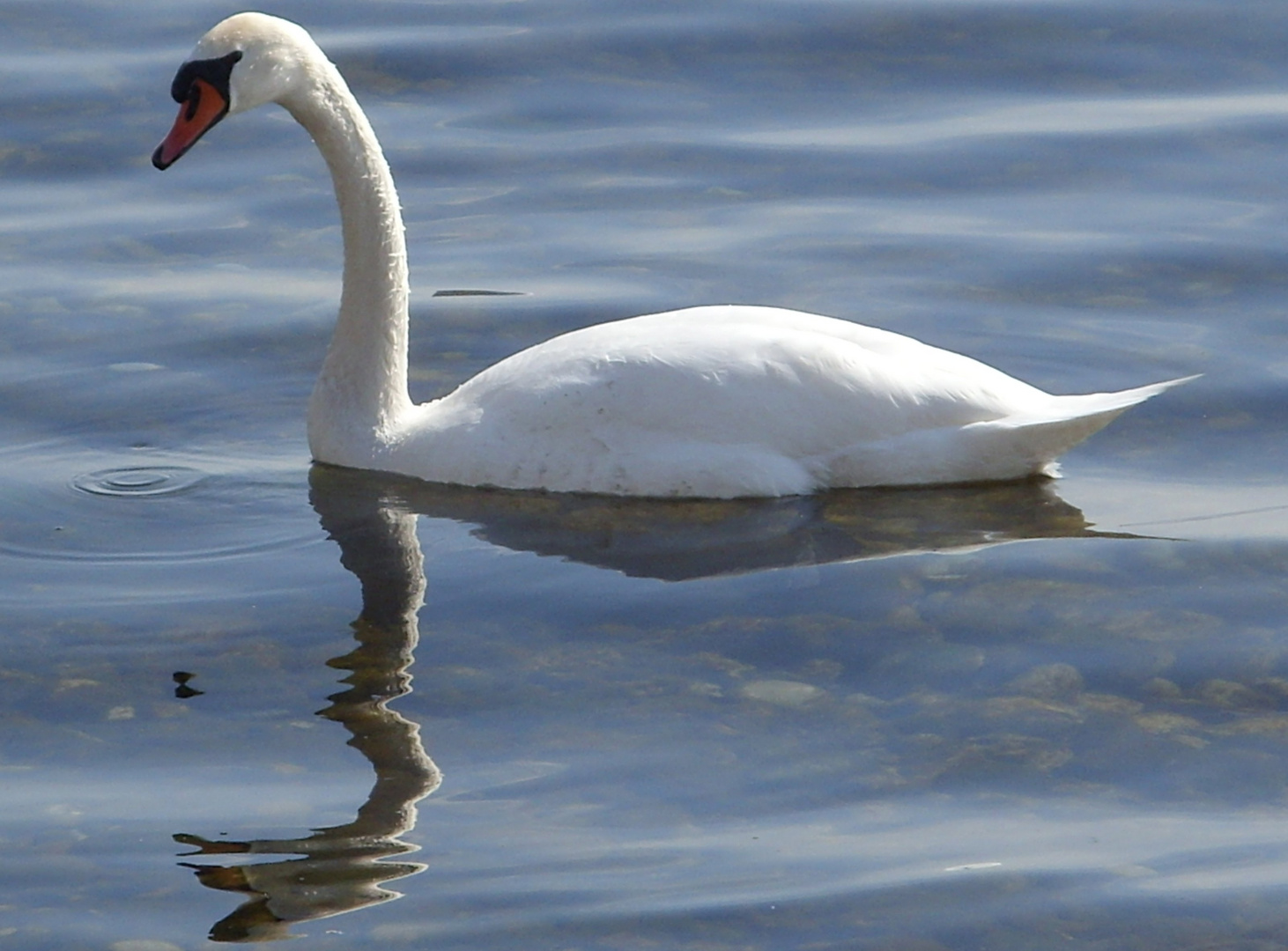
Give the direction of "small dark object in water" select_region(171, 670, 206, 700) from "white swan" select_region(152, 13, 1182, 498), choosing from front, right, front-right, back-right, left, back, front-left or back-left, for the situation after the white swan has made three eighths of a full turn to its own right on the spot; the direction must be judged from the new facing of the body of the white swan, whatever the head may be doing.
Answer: back

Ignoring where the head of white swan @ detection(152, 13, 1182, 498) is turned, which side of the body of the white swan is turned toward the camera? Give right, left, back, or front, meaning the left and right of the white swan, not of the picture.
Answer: left
